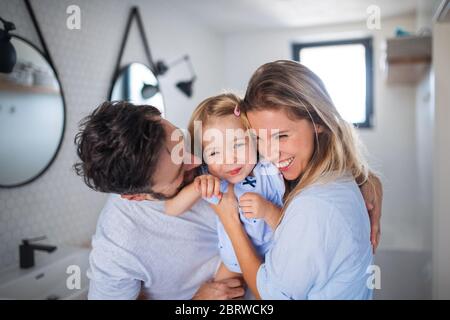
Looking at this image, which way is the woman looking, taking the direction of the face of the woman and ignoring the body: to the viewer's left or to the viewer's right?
to the viewer's left

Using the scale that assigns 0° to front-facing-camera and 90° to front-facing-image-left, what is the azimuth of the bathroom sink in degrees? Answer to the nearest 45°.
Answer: approximately 315°

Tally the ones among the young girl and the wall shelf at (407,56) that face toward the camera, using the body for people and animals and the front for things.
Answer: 2

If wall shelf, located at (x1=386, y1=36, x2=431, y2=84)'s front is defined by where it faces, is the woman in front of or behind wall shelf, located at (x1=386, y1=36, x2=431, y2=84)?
in front

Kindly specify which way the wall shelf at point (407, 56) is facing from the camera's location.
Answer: facing the viewer

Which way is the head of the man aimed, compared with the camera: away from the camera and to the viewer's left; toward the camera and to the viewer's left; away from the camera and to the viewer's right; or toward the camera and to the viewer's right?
away from the camera and to the viewer's right

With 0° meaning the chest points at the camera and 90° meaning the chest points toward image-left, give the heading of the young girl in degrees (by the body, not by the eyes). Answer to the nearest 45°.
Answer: approximately 0°

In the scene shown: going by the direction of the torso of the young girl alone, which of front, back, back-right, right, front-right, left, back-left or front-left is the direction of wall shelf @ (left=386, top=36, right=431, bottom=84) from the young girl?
back-left
